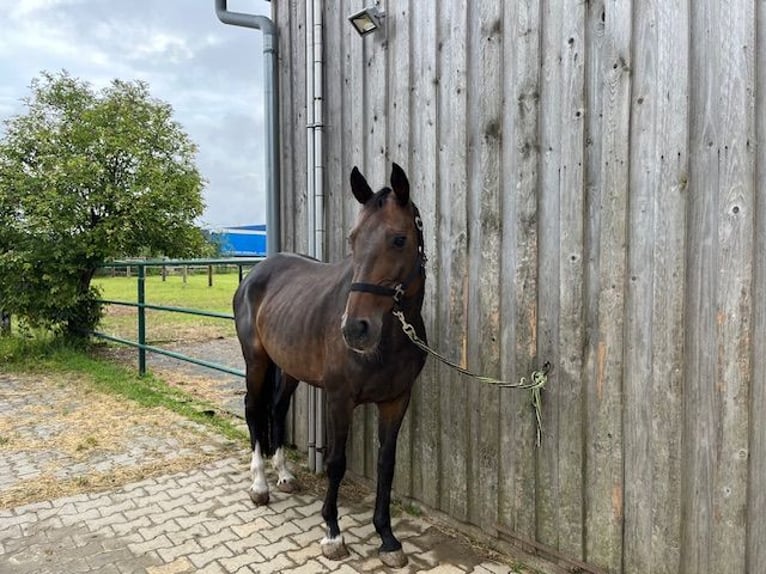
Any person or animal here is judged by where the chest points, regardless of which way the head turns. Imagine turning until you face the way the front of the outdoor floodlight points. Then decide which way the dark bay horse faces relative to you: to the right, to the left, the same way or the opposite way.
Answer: to the left

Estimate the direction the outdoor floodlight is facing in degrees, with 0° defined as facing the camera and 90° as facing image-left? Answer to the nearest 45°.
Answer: approximately 45°

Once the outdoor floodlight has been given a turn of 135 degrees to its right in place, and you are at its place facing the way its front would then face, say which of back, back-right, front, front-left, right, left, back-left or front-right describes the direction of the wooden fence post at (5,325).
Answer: front-left

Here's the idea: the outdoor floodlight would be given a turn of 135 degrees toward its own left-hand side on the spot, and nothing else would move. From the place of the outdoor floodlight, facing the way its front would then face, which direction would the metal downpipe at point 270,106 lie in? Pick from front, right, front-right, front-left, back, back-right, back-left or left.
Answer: back-left

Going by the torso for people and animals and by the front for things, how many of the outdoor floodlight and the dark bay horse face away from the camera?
0

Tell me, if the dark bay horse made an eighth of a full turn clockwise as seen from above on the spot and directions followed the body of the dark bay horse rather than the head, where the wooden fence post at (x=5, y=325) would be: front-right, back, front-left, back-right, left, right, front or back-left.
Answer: back-right

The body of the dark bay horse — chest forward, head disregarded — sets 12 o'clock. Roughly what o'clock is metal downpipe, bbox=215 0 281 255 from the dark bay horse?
The metal downpipe is roughly at 7 o'clock from the dark bay horse.

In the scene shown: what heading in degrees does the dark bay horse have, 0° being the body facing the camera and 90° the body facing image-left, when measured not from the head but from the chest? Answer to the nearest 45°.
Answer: approximately 315°

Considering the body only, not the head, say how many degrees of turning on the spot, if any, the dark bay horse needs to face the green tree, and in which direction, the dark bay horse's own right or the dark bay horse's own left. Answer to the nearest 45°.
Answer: approximately 180°
